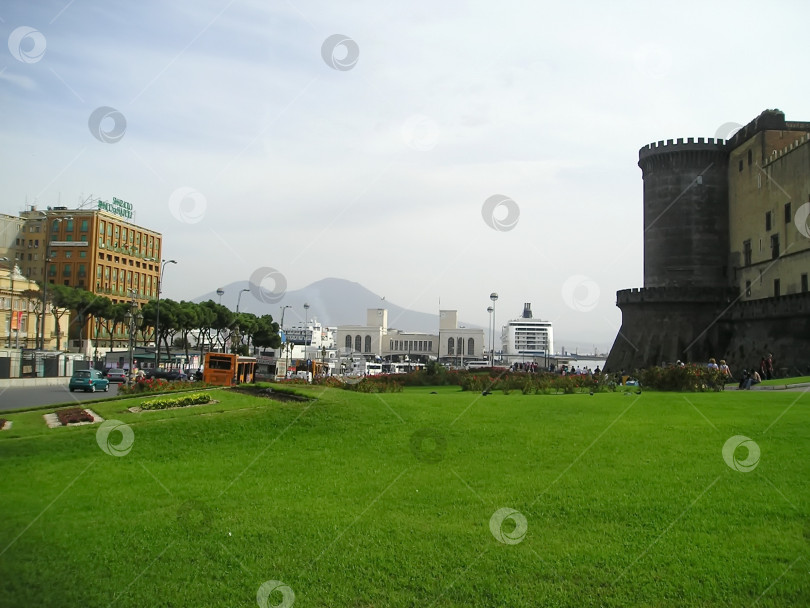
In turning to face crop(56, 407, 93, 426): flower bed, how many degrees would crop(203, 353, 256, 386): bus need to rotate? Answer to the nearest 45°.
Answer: approximately 45° to its left

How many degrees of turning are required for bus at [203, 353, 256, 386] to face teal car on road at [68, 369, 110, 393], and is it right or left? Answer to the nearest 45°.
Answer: approximately 45° to its right

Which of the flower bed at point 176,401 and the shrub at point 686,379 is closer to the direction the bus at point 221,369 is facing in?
the flower bed

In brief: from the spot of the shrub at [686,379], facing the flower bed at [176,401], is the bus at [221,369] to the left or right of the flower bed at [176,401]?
right

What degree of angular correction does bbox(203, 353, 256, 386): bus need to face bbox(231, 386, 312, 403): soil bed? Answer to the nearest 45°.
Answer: approximately 45° to its left

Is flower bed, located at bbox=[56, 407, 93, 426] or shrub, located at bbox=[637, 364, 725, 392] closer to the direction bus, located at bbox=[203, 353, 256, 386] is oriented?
the flower bed

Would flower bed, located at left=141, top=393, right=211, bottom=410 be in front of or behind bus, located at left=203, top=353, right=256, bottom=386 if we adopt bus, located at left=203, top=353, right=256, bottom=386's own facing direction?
in front

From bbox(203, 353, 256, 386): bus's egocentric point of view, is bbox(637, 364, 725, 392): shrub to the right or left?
on its left
